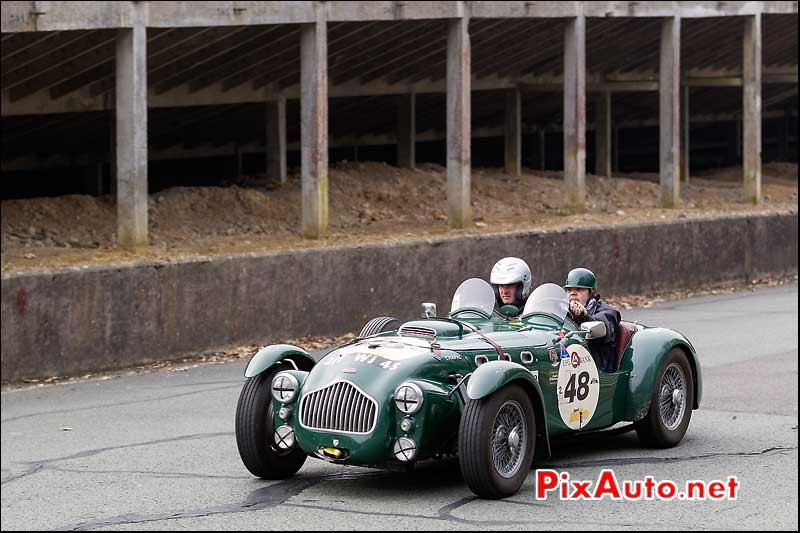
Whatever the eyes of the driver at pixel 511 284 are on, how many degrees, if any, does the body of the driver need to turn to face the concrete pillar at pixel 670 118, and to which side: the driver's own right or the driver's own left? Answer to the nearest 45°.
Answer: approximately 135° to the driver's own right

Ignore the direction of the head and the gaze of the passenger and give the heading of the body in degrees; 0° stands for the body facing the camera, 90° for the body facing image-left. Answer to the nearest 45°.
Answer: approximately 45°

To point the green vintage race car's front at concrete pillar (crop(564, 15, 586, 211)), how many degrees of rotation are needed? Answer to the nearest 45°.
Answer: approximately 135° to its right

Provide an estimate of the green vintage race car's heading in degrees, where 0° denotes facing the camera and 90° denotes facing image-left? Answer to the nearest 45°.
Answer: approximately 45°

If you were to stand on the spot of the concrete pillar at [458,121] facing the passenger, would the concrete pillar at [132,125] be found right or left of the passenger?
right

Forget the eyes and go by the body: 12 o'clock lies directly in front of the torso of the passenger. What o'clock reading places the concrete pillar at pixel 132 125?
The concrete pillar is roughly at 3 o'clock from the passenger.

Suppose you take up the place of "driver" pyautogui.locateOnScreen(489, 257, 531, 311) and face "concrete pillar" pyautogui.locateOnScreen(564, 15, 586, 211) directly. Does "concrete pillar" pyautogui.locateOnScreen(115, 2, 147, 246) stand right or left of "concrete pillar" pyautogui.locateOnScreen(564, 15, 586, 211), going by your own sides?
left

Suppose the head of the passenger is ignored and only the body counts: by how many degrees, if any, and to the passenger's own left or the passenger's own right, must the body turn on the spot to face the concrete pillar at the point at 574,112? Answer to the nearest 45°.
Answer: approximately 135° to the passenger's own right

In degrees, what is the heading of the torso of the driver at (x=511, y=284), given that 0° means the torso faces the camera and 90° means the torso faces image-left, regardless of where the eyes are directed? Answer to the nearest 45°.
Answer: approximately 45°

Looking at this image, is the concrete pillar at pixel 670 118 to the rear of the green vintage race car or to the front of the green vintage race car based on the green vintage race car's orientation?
to the rear

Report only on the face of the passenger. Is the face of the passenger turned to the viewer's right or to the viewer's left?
to the viewer's left
